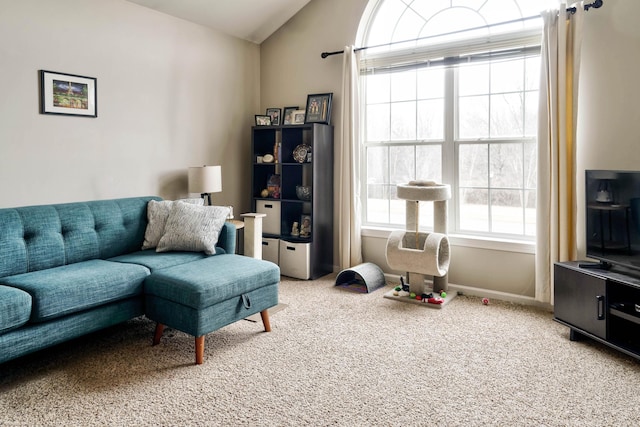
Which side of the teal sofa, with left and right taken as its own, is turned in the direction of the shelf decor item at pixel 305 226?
left

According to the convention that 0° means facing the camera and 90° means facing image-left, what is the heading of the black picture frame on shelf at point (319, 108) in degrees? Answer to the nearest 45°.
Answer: approximately 45°

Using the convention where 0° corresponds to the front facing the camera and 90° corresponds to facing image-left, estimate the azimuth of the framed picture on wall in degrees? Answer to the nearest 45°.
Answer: approximately 315°

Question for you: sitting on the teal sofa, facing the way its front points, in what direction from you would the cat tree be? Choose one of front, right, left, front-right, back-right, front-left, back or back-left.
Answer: front-left

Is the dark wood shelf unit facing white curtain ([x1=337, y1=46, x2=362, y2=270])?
no

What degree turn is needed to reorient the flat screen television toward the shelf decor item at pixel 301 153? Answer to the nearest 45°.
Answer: approximately 45° to its right

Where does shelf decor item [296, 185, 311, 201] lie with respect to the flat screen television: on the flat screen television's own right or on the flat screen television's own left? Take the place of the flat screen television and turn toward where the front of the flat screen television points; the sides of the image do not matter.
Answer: on the flat screen television's own right

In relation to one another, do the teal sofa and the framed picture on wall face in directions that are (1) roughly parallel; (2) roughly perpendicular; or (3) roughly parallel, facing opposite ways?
roughly parallel

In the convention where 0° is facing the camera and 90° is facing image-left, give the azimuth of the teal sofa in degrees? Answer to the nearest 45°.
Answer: approximately 315°

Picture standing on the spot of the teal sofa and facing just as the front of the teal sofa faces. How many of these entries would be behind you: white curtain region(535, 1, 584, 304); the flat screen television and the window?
0

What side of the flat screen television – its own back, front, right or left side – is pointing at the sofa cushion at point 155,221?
front

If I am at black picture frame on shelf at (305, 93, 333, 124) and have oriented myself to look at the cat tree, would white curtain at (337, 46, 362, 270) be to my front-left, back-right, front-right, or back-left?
front-left

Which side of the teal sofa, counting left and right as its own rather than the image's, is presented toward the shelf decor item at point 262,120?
left

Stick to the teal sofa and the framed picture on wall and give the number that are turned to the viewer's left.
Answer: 0

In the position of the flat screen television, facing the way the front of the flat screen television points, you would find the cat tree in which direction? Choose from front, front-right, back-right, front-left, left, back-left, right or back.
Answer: front-right

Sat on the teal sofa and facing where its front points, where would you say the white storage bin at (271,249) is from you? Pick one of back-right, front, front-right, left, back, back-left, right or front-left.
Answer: left

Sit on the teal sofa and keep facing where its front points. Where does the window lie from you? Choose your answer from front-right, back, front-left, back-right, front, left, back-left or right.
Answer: front-left
